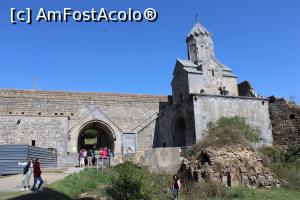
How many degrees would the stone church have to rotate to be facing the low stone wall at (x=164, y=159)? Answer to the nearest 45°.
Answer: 0° — it already faces it

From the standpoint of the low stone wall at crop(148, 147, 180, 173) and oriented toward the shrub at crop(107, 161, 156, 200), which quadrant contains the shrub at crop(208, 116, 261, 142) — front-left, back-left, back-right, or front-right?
back-left

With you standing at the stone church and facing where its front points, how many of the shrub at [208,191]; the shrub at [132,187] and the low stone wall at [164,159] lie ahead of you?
3

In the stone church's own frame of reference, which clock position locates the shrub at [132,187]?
The shrub is roughly at 12 o'clock from the stone church.

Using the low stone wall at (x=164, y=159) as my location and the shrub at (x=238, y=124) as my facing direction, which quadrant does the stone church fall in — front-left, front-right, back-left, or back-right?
front-left

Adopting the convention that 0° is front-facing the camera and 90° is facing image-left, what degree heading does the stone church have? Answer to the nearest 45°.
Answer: approximately 0°

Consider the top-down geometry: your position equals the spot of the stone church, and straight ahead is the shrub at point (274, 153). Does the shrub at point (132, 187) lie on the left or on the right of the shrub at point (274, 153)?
right

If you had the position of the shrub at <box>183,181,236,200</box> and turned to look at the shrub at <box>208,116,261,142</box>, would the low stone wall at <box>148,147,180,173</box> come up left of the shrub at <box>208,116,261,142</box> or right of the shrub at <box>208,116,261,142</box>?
left

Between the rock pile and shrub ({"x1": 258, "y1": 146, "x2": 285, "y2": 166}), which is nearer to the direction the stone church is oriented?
the rock pile

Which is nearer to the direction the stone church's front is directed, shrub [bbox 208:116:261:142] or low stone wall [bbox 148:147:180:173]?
the low stone wall

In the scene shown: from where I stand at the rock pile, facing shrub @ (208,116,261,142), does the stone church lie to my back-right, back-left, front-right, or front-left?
front-left

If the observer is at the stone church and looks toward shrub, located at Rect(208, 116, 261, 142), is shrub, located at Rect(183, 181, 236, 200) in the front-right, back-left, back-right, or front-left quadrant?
front-right

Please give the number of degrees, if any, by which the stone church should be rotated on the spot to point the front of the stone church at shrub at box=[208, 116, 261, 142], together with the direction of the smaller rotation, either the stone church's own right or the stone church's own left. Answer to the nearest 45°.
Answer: approximately 45° to the stone church's own left

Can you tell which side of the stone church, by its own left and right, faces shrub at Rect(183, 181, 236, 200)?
front

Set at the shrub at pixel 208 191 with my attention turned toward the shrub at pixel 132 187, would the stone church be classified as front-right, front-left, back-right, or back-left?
front-right

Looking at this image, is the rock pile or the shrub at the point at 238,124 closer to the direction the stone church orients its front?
the rock pile
